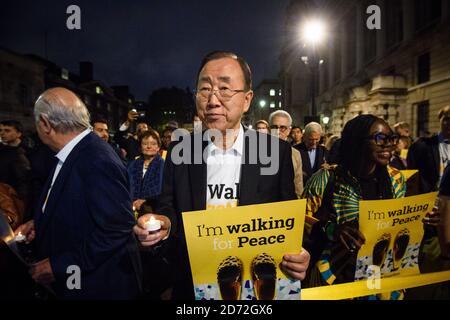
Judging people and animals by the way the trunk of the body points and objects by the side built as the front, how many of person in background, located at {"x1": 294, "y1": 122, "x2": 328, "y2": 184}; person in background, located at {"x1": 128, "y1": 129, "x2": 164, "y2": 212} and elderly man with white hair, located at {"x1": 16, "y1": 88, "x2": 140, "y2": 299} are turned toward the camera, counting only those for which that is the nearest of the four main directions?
2

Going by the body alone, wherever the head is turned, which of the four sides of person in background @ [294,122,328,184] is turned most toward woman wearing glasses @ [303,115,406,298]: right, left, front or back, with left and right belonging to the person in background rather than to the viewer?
front

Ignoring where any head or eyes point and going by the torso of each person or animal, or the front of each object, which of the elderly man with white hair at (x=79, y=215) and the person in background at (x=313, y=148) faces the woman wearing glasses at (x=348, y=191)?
the person in background
